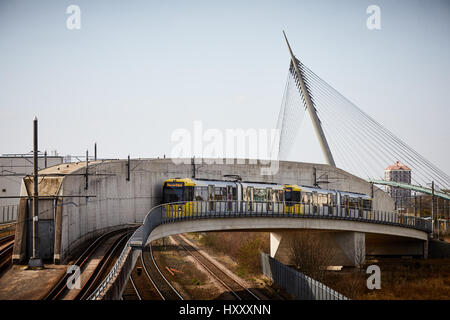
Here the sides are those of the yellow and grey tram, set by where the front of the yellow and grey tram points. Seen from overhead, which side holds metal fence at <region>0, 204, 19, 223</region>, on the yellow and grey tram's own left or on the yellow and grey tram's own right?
on the yellow and grey tram's own right

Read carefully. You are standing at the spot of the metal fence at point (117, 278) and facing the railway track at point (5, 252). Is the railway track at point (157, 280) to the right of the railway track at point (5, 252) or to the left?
right

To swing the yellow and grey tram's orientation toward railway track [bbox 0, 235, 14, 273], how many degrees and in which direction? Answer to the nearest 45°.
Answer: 0° — it already faces it

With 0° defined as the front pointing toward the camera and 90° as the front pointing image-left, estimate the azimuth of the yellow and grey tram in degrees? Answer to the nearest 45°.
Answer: approximately 45°

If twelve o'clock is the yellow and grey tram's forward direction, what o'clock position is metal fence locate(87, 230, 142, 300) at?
The metal fence is roughly at 11 o'clock from the yellow and grey tram.

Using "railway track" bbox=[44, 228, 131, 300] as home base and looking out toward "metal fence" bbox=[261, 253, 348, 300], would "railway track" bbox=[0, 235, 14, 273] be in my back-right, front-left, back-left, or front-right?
back-left
